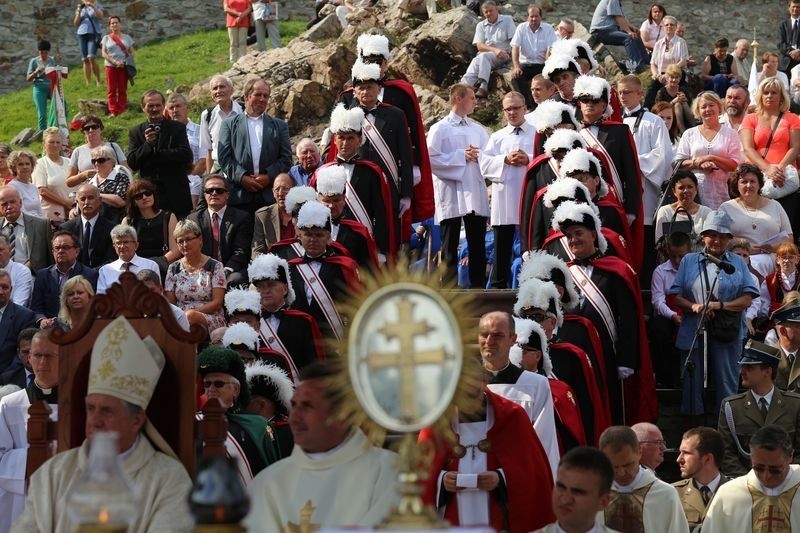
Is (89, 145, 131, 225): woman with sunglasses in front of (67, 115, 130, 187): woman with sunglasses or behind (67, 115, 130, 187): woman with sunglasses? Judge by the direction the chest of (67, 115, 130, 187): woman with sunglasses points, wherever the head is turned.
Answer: in front

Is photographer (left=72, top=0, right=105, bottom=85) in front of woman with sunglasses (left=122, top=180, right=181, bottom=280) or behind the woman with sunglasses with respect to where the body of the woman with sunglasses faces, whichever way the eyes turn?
behind

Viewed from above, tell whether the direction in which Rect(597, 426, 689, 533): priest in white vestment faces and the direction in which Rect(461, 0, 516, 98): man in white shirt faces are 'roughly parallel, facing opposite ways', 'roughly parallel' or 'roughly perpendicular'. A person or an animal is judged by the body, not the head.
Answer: roughly parallel

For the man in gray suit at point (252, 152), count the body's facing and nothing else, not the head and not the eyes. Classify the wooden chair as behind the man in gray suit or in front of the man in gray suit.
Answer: in front

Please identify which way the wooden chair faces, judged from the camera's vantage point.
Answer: facing the viewer

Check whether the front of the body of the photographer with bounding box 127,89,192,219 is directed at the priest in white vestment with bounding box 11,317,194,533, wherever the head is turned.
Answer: yes

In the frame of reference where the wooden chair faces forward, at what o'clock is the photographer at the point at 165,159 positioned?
The photographer is roughly at 6 o'clock from the wooden chair.

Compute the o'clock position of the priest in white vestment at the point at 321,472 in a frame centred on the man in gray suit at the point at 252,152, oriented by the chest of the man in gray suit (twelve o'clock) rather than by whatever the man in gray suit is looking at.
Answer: The priest in white vestment is roughly at 12 o'clock from the man in gray suit.

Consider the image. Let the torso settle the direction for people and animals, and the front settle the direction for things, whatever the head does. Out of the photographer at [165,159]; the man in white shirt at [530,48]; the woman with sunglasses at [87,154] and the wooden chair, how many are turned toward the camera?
4

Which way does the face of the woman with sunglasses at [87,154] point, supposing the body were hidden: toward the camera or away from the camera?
toward the camera

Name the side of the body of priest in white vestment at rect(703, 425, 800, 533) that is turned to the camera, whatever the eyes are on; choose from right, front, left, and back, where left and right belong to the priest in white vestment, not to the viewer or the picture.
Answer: front
